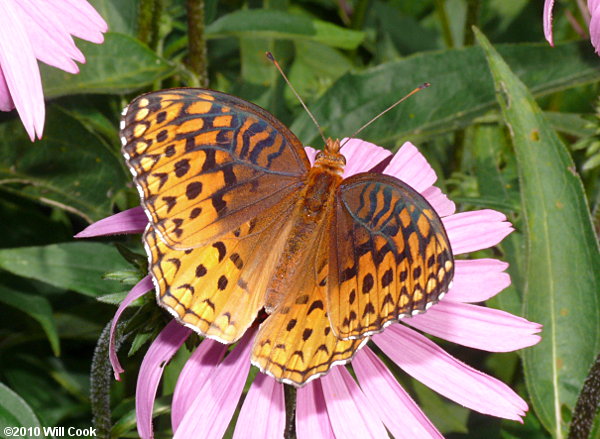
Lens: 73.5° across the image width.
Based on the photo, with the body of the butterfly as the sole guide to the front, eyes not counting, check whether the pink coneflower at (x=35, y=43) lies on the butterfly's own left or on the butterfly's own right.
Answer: on the butterfly's own left

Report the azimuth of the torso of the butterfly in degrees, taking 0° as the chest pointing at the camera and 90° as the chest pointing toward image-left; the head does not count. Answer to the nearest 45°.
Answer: approximately 180°
